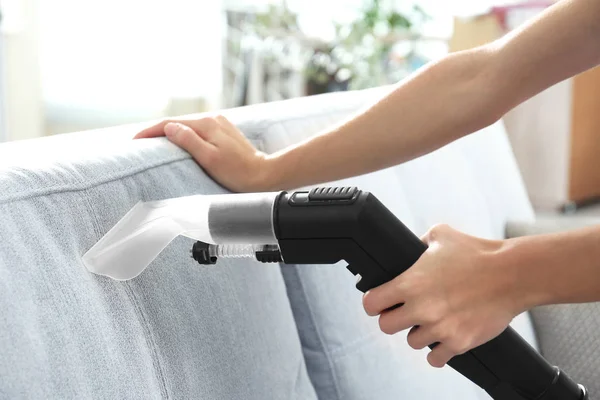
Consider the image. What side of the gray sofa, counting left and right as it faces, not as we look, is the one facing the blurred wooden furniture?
left

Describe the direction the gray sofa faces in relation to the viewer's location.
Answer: facing the viewer and to the right of the viewer

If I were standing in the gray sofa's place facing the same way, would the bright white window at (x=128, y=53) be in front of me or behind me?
behind

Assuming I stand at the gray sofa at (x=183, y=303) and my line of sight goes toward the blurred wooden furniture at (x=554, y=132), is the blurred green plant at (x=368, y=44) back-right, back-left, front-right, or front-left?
front-left

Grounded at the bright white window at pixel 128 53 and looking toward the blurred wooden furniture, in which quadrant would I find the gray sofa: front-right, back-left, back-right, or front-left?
front-right

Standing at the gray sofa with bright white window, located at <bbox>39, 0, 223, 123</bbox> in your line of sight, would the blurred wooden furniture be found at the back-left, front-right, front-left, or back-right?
front-right

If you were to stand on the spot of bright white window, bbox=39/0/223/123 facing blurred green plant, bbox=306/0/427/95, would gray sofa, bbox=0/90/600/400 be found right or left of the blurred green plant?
right

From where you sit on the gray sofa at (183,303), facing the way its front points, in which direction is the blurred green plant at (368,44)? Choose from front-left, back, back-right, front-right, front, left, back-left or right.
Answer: back-left
